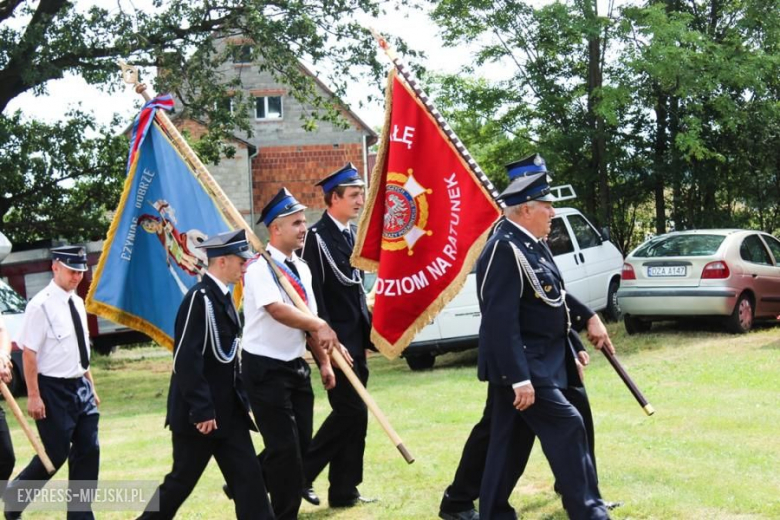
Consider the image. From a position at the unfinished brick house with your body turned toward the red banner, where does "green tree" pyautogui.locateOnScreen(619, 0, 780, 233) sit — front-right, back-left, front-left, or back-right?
front-left

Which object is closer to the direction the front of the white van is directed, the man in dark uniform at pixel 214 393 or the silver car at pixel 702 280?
the silver car

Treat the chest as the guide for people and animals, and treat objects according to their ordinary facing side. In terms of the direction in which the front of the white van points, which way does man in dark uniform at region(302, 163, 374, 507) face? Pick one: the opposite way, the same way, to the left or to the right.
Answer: to the right

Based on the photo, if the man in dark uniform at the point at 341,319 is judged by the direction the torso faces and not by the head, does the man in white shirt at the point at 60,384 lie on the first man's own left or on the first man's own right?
on the first man's own right

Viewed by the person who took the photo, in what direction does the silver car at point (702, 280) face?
facing away from the viewer and to the right of the viewer
